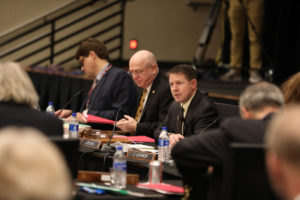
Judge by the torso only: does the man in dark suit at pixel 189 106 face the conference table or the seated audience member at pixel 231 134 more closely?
the conference table

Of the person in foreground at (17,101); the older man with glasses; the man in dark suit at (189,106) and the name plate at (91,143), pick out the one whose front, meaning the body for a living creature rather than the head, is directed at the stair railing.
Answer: the person in foreground

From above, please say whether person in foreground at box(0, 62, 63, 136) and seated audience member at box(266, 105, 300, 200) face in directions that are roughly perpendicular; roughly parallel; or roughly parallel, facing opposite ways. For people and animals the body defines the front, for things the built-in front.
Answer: roughly parallel

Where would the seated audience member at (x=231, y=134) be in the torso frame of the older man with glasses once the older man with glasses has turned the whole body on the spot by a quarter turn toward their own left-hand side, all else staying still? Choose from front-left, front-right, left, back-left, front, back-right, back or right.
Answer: front-right

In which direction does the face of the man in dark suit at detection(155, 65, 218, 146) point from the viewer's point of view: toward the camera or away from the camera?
toward the camera

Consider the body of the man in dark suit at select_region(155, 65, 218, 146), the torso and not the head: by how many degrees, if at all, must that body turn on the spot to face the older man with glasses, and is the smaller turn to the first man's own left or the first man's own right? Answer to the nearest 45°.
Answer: approximately 90° to the first man's own right

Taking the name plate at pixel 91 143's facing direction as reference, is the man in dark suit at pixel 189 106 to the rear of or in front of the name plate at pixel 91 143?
to the rear

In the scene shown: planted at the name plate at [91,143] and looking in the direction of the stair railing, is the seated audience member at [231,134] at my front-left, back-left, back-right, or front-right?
back-right

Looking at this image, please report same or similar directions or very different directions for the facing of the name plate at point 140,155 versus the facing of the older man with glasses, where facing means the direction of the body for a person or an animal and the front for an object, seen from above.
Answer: same or similar directions

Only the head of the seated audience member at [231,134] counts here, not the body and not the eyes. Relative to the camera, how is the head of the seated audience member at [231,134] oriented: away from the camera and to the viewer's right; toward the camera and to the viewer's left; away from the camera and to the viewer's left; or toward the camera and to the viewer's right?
away from the camera and to the viewer's left

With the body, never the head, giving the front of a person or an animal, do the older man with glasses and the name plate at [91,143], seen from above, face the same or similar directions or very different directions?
same or similar directions

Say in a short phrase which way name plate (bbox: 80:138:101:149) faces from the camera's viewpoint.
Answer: facing the viewer and to the left of the viewer
